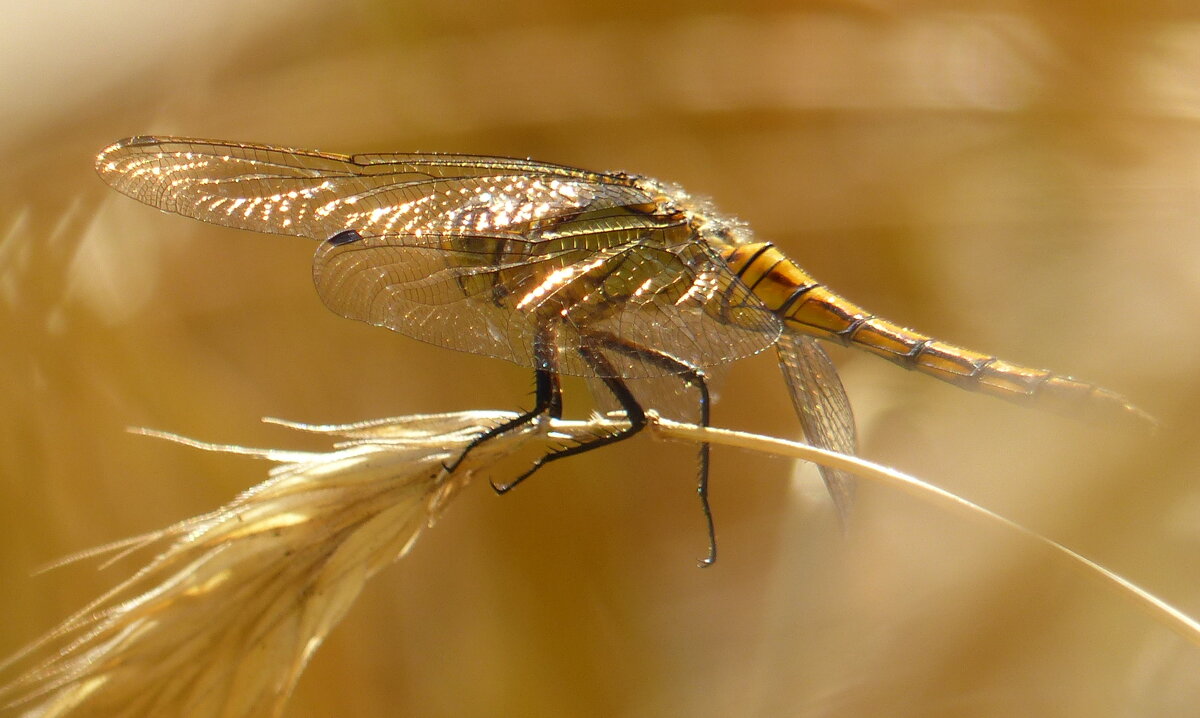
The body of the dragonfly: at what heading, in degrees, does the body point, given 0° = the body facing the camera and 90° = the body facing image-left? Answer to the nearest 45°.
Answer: approximately 90°
